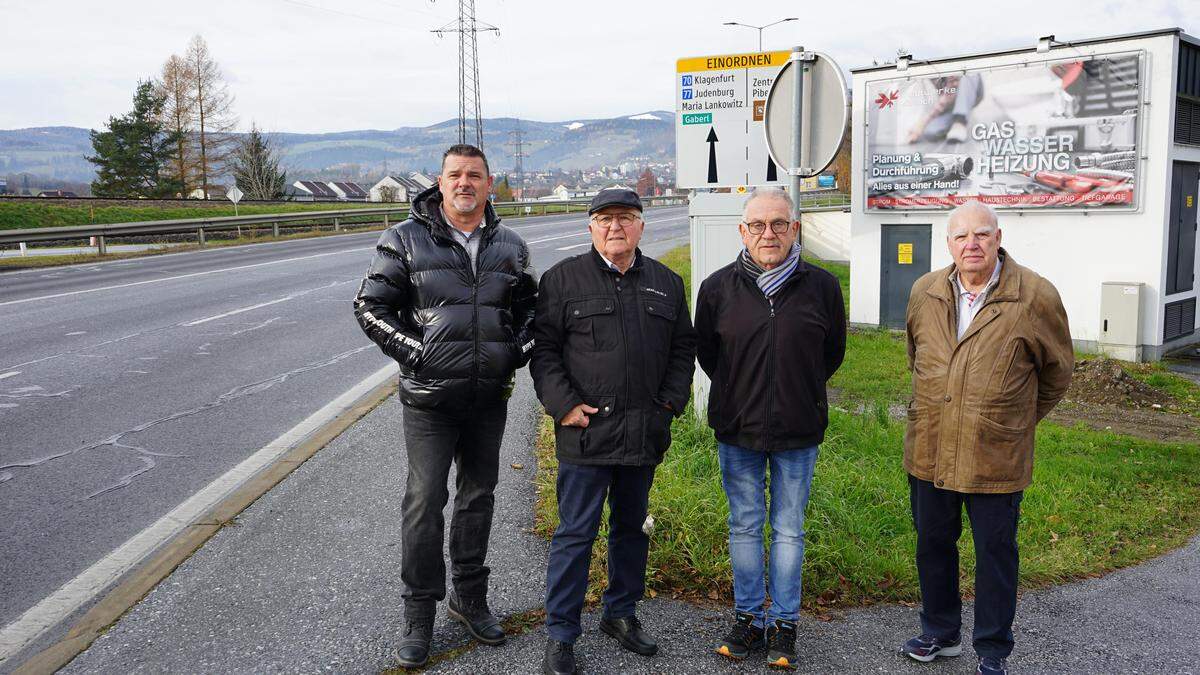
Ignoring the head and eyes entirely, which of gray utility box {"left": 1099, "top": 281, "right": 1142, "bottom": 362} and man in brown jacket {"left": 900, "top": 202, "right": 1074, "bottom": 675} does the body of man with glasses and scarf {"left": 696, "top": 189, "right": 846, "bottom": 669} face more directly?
the man in brown jacket

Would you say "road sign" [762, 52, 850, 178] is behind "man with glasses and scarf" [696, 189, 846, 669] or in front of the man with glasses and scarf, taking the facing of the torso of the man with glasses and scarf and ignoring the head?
behind

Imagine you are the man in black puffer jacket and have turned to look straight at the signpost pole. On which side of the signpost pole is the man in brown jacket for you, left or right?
right

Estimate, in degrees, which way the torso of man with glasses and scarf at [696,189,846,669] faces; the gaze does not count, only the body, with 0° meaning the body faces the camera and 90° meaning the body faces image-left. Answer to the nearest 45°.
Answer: approximately 0°

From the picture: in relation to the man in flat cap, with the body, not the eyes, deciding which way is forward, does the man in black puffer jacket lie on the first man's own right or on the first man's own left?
on the first man's own right

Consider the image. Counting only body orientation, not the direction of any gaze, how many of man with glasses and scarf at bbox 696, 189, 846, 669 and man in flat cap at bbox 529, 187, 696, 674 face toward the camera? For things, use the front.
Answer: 2
